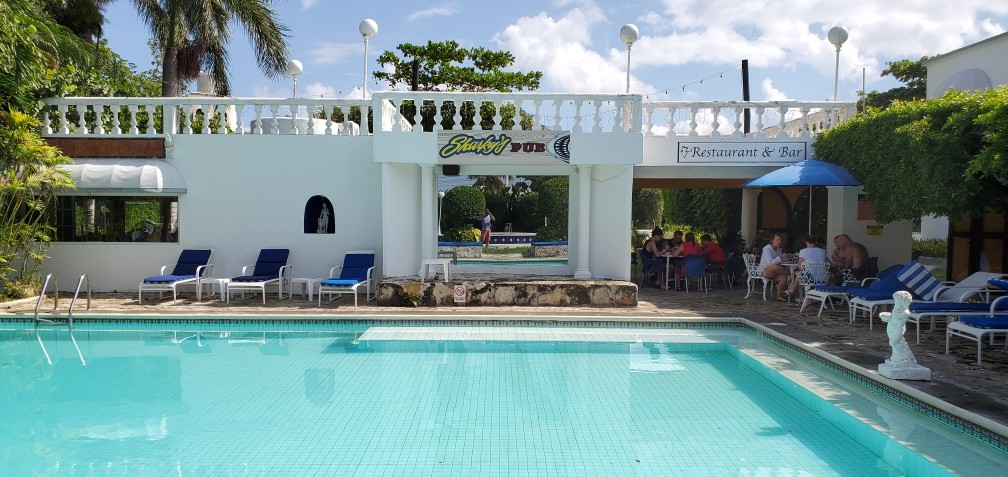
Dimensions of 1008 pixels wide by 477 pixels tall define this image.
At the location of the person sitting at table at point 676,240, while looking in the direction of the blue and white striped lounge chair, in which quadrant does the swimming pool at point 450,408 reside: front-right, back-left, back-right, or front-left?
front-right

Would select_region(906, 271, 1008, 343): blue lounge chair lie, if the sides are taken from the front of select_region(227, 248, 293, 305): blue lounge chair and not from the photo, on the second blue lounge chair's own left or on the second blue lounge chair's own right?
on the second blue lounge chair's own left

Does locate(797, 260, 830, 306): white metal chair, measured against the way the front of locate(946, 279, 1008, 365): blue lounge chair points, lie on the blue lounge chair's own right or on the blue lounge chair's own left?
on the blue lounge chair's own right

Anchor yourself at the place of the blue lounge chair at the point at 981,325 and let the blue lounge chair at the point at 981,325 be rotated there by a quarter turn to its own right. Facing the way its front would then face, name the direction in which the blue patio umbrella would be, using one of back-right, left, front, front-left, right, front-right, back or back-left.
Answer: front

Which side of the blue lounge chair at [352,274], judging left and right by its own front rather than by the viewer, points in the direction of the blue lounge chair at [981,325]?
left

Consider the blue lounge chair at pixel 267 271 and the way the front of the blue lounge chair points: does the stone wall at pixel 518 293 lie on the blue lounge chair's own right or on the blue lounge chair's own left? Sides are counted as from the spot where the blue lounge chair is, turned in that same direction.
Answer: on the blue lounge chair's own left

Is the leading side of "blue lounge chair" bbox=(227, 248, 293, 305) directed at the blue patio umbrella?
no

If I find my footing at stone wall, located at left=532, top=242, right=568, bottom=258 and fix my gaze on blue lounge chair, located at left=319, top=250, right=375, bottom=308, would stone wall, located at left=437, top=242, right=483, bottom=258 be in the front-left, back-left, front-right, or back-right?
front-right

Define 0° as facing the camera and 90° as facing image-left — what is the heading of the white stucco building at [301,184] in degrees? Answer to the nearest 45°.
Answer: approximately 0°

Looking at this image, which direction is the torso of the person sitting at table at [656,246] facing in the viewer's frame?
to the viewer's right

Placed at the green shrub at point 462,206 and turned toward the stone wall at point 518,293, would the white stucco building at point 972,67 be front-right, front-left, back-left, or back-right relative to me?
front-left

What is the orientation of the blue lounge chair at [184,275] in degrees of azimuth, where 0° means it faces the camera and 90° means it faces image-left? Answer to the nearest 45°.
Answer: approximately 45°

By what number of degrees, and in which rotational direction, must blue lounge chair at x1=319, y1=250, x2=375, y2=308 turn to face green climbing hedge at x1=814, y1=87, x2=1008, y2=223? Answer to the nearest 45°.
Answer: approximately 90° to its left
